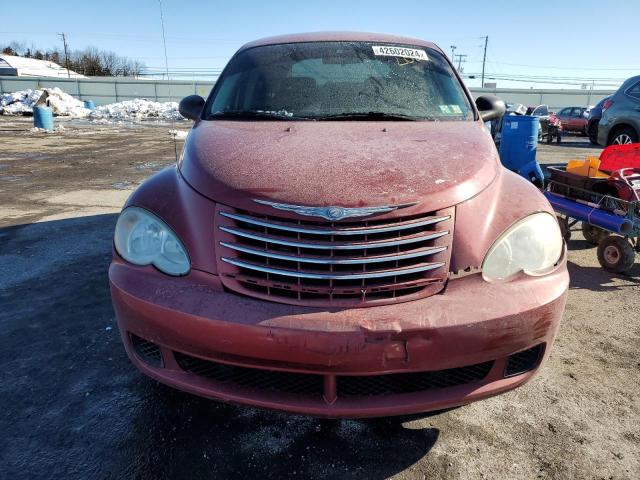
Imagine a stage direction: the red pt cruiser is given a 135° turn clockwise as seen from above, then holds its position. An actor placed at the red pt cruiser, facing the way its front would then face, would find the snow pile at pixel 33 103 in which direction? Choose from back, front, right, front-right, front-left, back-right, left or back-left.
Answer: front

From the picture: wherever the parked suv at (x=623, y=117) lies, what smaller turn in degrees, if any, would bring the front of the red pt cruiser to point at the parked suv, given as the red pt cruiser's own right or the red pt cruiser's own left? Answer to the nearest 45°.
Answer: approximately 135° to the red pt cruiser's own left

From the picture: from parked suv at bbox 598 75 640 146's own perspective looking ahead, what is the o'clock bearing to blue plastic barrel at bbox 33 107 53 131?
The blue plastic barrel is roughly at 6 o'clock from the parked suv.

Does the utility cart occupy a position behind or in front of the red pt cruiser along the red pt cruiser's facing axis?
behind

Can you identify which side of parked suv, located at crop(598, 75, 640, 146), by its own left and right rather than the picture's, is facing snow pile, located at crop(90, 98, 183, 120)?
back

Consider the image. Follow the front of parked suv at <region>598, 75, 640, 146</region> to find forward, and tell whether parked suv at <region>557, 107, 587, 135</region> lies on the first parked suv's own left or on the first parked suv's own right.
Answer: on the first parked suv's own left

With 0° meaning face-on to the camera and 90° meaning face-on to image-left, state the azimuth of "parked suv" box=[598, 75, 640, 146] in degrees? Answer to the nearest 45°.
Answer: approximately 270°

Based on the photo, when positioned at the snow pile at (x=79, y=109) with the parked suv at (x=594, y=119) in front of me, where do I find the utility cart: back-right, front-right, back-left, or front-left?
front-right

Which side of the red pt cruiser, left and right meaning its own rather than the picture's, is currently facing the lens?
front

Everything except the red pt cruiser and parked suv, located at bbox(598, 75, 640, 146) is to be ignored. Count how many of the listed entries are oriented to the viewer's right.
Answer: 1

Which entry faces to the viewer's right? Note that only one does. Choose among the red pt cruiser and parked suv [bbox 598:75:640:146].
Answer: the parked suv

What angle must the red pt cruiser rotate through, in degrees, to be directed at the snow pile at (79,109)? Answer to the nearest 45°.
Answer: approximately 135° to its right

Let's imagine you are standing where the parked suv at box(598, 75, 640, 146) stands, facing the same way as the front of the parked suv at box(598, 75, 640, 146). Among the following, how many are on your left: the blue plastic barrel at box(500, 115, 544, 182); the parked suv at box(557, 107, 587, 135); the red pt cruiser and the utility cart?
1
